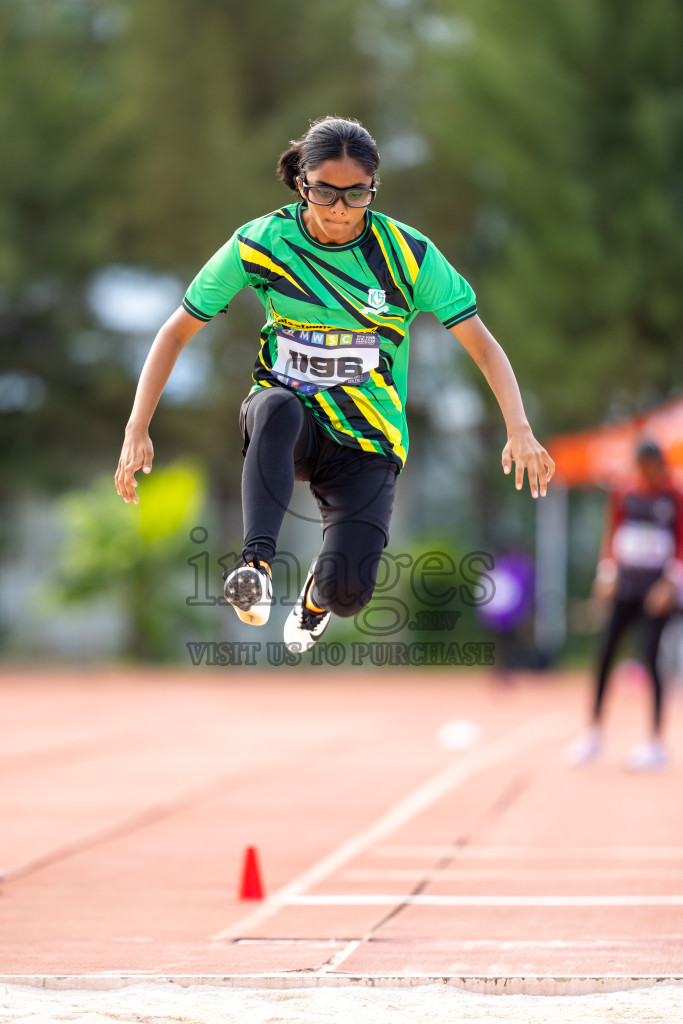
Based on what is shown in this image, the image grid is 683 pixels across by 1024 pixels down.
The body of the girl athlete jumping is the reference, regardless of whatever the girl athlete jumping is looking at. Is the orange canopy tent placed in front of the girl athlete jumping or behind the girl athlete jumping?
behind

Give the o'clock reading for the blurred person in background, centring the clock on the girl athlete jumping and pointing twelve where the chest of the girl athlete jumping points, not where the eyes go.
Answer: The blurred person in background is roughly at 7 o'clock from the girl athlete jumping.

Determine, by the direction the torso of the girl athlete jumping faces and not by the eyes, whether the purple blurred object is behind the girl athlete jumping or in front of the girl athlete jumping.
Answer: behind

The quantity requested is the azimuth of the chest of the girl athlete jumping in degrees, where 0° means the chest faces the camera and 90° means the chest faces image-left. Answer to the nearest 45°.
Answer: approximately 0°
